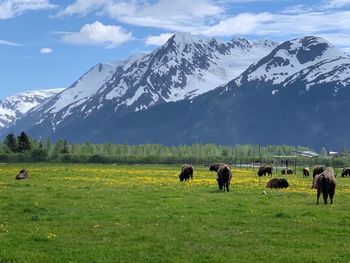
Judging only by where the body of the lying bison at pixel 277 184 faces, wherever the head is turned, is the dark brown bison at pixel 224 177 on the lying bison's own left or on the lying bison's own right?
on the lying bison's own right
